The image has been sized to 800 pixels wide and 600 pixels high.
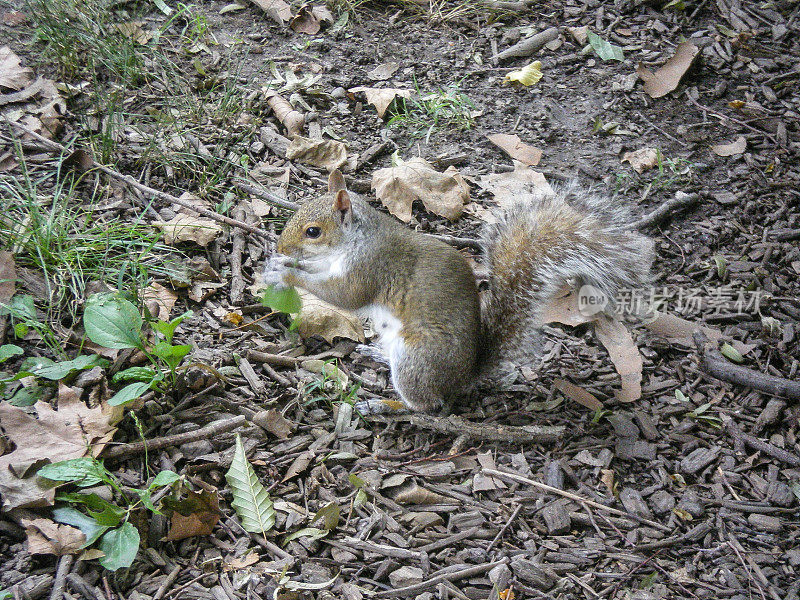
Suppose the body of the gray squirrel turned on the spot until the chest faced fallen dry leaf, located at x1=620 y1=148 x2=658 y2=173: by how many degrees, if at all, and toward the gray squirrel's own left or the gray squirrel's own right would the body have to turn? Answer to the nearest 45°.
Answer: approximately 135° to the gray squirrel's own right

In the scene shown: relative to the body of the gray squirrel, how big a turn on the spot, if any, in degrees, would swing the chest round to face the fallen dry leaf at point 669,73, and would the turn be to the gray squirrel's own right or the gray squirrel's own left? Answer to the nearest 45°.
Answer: approximately 135° to the gray squirrel's own right

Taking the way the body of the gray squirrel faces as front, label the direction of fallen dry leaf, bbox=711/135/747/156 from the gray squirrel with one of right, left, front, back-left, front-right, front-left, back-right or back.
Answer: back-right

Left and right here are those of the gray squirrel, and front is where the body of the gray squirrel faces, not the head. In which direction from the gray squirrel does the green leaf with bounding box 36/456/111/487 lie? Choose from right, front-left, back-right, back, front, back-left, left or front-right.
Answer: front-left

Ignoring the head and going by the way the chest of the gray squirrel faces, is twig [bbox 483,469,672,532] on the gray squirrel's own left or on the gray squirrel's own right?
on the gray squirrel's own left

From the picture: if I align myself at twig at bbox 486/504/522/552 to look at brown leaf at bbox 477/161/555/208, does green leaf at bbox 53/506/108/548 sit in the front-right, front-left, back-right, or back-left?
back-left

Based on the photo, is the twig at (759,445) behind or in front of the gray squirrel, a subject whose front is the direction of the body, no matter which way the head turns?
behind

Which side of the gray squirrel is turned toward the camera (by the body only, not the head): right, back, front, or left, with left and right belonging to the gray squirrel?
left

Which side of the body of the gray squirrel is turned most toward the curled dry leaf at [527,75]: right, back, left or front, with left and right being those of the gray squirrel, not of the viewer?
right

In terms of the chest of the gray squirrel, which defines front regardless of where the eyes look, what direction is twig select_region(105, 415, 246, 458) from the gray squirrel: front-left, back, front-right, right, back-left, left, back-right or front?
front-left
